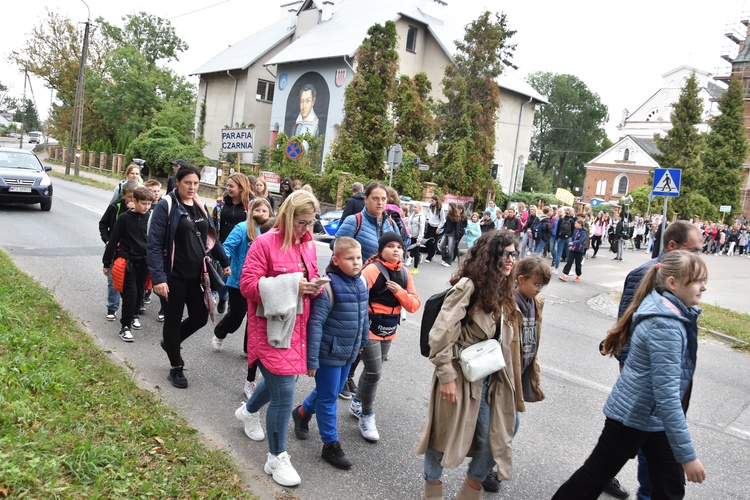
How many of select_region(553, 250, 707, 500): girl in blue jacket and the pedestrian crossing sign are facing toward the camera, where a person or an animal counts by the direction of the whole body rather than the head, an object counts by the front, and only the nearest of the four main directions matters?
1

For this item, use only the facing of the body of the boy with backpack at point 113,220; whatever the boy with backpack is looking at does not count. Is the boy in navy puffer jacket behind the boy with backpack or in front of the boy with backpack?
in front

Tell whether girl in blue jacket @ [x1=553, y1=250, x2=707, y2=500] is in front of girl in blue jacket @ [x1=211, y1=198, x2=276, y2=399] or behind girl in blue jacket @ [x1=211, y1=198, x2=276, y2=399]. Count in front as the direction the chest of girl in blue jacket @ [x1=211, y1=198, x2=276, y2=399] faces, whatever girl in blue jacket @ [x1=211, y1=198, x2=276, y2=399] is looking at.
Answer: in front

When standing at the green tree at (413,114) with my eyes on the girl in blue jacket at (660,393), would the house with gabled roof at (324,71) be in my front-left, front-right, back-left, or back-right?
back-right

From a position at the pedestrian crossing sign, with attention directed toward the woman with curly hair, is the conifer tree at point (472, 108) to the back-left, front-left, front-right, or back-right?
back-right

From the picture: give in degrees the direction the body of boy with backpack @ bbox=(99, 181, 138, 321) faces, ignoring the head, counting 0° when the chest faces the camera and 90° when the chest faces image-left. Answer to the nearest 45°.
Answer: approximately 315°

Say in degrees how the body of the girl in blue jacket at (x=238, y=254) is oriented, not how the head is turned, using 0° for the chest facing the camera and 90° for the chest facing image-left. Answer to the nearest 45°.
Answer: approximately 315°

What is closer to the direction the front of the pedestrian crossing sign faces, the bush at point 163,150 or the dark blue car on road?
the dark blue car on road

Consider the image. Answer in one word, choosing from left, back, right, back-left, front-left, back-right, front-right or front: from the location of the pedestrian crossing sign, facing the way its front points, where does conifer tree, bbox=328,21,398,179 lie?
back-right

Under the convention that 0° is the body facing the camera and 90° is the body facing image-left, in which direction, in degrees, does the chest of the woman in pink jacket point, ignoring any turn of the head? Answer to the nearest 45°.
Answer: approximately 315°

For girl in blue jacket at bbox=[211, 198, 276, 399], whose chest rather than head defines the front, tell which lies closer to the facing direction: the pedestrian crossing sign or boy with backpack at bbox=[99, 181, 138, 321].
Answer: the pedestrian crossing sign

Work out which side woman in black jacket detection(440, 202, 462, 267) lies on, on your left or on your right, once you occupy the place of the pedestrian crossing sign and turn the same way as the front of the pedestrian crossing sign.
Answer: on your right
